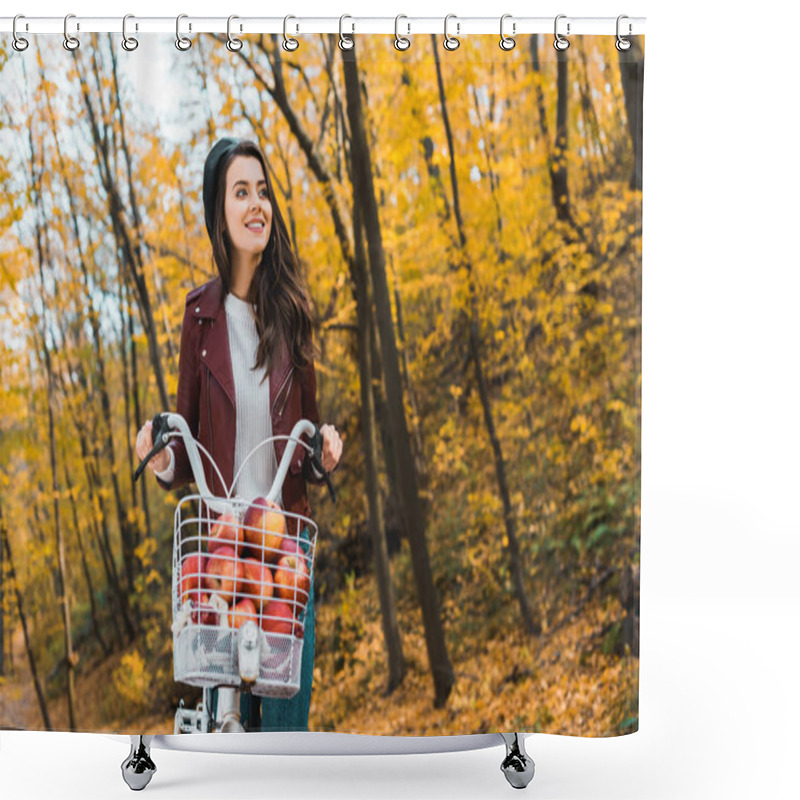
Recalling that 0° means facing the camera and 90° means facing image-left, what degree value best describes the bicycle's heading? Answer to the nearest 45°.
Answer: approximately 0°
